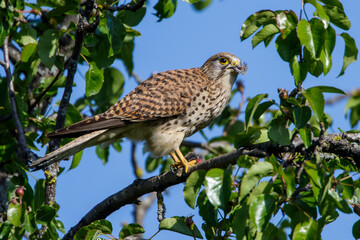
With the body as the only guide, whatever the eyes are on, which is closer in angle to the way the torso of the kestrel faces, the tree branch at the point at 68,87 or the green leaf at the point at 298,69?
the green leaf

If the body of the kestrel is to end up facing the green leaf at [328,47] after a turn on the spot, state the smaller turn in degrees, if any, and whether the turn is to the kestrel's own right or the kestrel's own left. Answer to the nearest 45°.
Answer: approximately 45° to the kestrel's own right

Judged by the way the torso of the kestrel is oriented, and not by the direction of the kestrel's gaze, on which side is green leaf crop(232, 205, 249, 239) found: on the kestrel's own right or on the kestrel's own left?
on the kestrel's own right

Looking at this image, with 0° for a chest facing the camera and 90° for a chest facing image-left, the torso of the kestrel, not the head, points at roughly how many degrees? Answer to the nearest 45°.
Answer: approximately 270°

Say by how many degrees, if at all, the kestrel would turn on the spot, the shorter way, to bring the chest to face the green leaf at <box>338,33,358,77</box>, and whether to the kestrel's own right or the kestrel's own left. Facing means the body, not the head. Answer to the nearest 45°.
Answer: approximately 45° to the kestrel's own right
